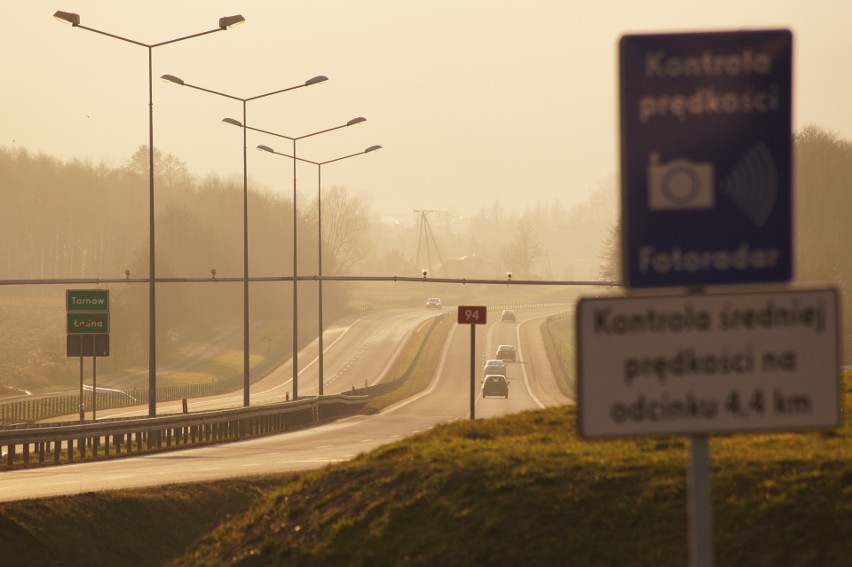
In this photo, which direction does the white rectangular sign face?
toward the camera

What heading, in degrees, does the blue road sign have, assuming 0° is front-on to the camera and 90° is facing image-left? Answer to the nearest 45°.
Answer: approximately 0°

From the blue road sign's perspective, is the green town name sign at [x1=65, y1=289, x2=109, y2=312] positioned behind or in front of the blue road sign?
behind

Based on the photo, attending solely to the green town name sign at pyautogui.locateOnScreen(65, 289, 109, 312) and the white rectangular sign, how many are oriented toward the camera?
2

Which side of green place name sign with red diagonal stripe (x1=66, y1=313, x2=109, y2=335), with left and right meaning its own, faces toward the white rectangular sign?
front

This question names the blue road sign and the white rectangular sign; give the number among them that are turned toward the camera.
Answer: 2

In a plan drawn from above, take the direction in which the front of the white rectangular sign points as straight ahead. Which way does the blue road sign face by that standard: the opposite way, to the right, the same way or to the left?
the same way

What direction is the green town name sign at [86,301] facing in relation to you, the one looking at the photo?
facing the viewer

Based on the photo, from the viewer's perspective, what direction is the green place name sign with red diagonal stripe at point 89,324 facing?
toward the camera

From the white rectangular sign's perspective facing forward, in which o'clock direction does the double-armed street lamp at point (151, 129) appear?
The double-armed street lamp is roughly at 5 o'clock from the white rectangular sign.

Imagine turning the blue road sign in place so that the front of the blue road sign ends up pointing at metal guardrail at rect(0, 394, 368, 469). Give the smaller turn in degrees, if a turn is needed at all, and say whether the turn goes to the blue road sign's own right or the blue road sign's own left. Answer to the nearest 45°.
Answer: approximately 135° to the blue road sign's own right

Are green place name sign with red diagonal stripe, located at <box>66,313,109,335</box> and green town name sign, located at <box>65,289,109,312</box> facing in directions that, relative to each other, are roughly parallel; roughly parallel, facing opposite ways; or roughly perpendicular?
roughly parallel
